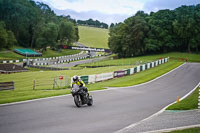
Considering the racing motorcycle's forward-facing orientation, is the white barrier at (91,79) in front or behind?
behind

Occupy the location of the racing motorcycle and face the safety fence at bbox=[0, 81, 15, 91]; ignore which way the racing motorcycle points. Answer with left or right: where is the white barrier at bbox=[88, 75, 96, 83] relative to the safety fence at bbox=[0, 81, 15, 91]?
right

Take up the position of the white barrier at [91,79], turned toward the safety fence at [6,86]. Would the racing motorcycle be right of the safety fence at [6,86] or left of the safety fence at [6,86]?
left

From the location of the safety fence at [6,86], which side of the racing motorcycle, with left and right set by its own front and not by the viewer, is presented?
right

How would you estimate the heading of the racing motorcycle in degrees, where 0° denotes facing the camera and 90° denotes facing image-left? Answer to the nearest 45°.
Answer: approximately 45°
